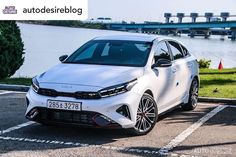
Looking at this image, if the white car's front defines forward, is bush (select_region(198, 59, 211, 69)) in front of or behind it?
behind

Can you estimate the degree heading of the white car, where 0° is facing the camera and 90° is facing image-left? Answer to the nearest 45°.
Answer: approximately 45°

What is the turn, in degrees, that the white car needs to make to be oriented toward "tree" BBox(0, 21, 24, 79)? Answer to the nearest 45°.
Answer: approximately 90° to its right
